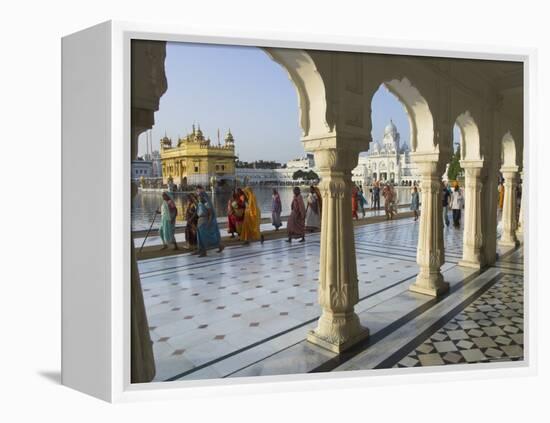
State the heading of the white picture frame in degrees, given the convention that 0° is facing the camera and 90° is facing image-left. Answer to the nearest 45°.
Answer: approximately 315°
